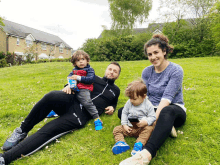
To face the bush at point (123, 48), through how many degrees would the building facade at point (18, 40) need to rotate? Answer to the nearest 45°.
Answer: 0° — it already faces it

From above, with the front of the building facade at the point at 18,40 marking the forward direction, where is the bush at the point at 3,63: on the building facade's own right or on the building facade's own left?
on the building facade's own right

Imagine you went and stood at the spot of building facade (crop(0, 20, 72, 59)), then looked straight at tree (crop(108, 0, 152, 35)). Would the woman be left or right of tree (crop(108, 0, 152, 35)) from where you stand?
right

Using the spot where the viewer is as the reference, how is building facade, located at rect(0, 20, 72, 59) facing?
facing the viewer and to the right of the viewer

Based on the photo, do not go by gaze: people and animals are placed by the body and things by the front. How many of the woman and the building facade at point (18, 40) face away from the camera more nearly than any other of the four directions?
0

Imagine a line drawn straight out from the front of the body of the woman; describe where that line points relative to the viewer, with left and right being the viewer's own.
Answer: facing the viewer and to the left of the viewer

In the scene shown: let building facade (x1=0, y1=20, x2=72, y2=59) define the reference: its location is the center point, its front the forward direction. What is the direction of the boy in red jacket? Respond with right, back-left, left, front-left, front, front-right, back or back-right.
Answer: front-right

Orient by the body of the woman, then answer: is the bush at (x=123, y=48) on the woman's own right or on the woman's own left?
on the woman's own right
